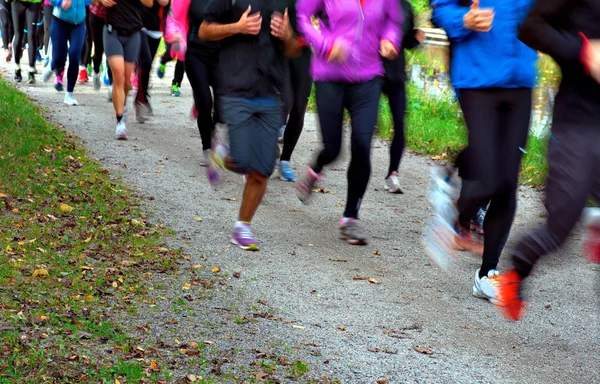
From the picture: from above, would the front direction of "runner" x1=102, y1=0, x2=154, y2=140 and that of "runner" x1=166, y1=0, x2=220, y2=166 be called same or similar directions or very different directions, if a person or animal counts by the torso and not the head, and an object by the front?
same or similar directions

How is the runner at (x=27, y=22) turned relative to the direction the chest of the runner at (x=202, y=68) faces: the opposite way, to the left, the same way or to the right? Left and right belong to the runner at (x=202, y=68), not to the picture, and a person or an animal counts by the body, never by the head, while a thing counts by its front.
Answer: the same way

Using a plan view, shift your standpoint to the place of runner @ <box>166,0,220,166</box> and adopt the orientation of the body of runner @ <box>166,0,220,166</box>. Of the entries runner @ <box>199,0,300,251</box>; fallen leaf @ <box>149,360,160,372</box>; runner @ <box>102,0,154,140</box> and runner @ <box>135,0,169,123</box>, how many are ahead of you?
2

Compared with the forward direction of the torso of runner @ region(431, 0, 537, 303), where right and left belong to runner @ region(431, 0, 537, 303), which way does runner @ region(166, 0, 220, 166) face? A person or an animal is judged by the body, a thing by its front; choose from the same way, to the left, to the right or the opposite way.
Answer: the same way

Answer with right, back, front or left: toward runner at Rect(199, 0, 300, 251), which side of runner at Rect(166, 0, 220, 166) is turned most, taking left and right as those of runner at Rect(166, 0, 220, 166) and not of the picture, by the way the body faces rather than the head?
front

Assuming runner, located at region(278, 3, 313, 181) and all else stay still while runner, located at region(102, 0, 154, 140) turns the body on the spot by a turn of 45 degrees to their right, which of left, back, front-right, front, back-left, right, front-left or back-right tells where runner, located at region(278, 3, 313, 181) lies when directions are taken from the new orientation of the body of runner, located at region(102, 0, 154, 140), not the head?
left

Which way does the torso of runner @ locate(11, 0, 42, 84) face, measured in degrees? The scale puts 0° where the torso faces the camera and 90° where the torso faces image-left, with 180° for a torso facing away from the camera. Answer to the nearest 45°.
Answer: approximately 0°

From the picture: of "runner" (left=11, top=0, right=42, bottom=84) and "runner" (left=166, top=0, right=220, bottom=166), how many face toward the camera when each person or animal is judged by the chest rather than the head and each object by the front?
2

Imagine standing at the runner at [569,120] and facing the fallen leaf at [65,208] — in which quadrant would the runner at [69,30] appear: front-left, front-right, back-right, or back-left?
front-right

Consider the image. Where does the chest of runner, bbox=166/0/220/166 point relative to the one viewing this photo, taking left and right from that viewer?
facing the viewer
